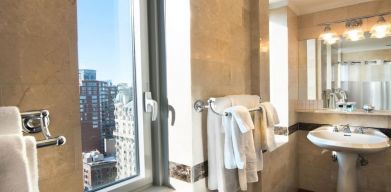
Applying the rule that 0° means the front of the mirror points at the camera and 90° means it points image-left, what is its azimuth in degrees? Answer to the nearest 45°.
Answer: approximately 0°

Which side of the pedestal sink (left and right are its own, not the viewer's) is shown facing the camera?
front

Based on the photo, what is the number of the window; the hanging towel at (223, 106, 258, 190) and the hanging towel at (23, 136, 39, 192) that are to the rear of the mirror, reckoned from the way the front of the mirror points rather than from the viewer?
0

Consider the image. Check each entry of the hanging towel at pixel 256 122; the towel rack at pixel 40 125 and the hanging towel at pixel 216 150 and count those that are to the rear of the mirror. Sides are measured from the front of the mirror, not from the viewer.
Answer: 0

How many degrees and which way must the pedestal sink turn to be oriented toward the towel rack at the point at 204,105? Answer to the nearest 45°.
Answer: approximately 45° to its right

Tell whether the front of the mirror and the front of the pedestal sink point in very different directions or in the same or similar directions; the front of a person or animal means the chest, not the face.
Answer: same or similar directions

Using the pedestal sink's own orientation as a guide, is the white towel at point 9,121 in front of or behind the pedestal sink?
in front

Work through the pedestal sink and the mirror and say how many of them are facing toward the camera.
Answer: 2

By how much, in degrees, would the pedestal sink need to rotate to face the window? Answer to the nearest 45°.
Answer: approximately 45° to its right
